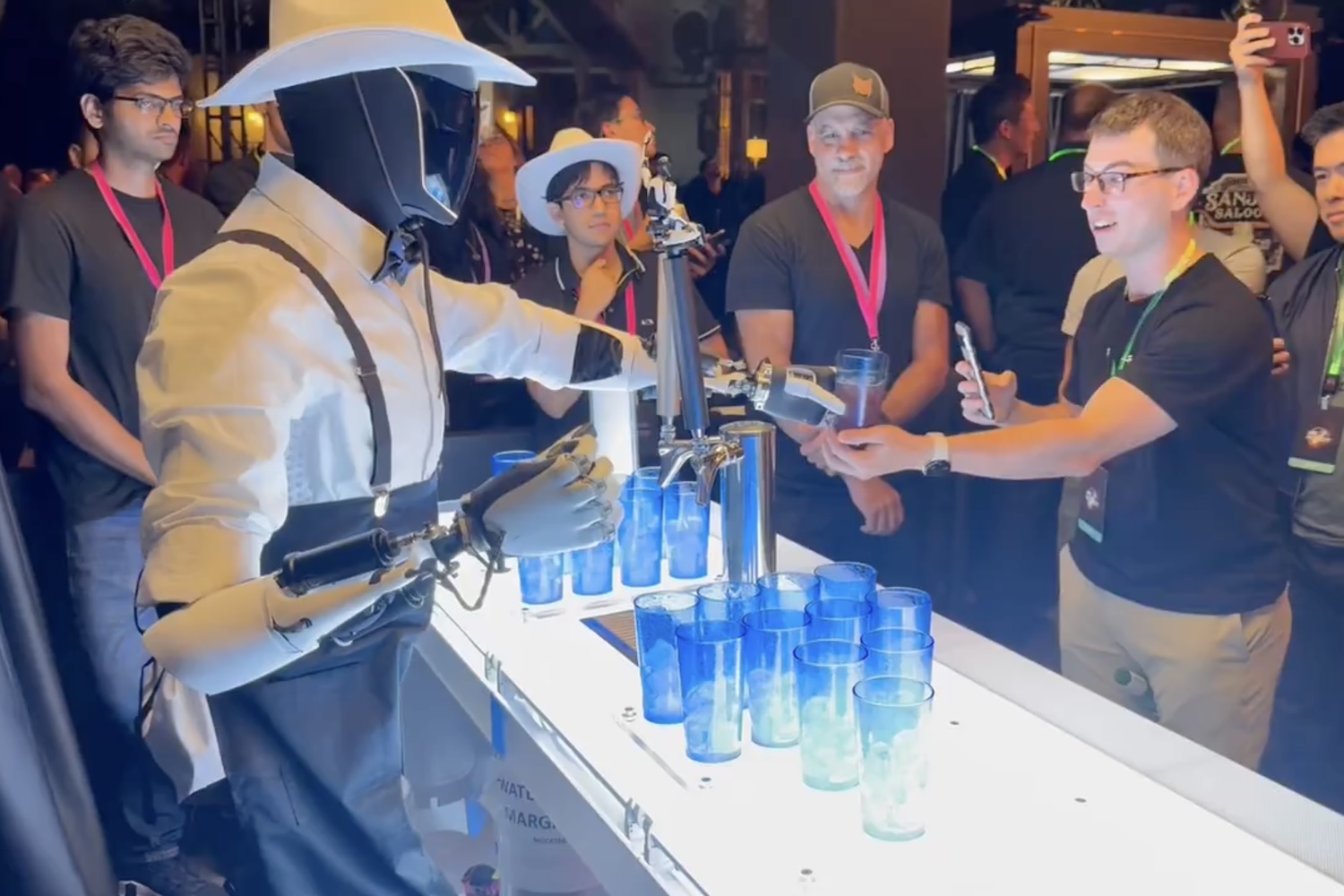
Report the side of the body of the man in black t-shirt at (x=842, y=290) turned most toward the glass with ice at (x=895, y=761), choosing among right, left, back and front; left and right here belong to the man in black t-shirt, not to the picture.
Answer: front

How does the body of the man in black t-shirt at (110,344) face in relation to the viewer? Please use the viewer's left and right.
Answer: facing the viewer and to the right of the viewer

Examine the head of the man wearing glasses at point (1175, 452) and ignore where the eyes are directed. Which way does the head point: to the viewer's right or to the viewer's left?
to the viewer's left

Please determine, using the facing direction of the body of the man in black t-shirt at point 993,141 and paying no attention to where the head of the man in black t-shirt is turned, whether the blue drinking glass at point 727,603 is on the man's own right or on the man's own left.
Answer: on the man's own right

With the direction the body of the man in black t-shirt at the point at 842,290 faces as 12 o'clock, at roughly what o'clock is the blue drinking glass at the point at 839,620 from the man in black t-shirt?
The blue drinking glass is roughly at 12 o'clock from the man in black t-shirt.

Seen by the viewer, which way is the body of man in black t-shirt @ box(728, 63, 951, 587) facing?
toward the camera

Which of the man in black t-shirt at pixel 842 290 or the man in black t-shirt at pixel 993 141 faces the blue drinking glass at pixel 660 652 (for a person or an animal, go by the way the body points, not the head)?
the man in black t-shirt at pixel 842 290

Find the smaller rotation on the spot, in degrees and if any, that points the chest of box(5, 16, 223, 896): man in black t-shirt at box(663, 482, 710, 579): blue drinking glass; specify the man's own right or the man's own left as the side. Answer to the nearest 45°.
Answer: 0° — they already face it

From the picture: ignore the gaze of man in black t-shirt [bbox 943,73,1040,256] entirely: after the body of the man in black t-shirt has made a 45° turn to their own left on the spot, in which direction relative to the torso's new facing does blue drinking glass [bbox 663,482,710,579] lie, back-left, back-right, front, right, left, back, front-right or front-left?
back-right

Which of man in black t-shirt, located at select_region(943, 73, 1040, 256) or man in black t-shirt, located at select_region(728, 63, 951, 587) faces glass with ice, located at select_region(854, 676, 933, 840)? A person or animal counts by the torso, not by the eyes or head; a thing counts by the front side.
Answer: man in black t-shirt, located at select_region(728, 63, 951, 587)
